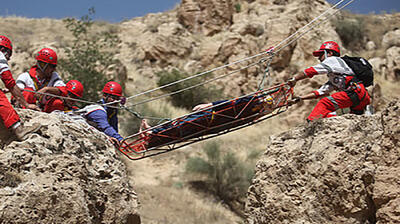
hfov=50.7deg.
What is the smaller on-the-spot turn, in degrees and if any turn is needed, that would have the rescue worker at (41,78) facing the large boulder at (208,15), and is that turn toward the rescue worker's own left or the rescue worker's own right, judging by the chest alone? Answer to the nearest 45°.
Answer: approximately 90° to the rescue worker's own left

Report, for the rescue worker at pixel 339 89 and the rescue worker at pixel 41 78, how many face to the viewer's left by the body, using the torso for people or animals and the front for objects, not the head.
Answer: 1

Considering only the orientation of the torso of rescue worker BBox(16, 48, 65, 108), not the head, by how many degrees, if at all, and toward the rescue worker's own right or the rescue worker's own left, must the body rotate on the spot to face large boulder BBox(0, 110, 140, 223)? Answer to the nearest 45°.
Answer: approximately 45° to the rescue worker's own right

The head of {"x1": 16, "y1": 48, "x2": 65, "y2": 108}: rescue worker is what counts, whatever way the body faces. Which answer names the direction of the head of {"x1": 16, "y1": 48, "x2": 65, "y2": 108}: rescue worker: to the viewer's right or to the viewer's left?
to the viewer's right

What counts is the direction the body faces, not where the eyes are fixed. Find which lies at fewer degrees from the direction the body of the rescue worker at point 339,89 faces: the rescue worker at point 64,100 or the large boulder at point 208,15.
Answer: the rescue worker

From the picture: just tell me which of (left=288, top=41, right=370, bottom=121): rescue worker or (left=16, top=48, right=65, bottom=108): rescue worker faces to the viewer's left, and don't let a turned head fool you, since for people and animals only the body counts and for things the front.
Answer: (left=288, top=41, right=370, bottom=121): rescue worker

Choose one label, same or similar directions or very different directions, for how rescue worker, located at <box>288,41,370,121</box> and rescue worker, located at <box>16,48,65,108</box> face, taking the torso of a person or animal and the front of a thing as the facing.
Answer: very different directions

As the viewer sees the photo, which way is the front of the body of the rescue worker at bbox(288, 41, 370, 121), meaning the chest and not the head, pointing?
to the viewer's left

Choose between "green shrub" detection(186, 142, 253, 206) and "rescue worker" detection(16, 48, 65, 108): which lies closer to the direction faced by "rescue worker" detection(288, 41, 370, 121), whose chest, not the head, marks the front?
the rescue worker

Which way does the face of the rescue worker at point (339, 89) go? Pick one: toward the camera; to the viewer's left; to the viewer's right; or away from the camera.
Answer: to the viewer's left

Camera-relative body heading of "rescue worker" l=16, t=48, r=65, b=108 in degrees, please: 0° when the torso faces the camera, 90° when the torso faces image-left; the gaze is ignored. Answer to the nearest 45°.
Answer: approximately 315°
